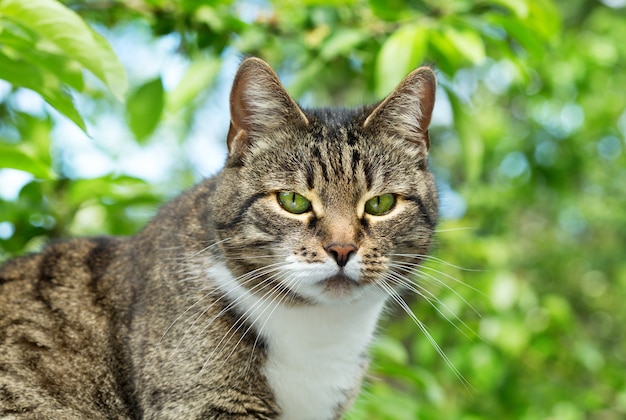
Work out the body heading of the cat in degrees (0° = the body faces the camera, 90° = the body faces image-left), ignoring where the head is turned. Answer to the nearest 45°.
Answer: approximately 315°

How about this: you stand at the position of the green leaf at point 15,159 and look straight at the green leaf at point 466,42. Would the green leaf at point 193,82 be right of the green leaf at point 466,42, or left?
left
